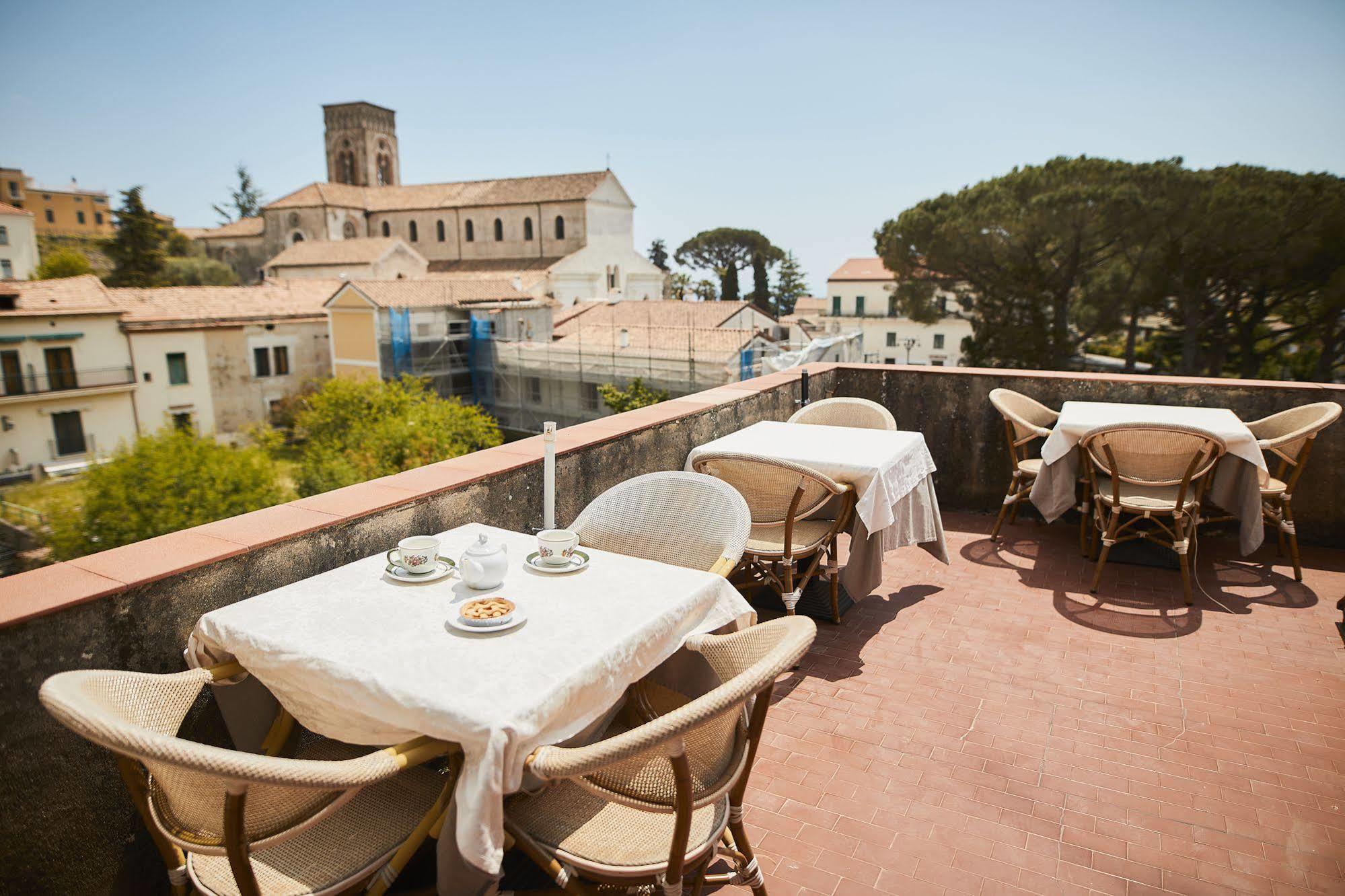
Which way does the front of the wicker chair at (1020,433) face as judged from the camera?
facing to the right of the viewer

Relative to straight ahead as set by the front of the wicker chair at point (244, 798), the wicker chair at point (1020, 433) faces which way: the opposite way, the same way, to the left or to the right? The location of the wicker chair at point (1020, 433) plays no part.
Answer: to the right

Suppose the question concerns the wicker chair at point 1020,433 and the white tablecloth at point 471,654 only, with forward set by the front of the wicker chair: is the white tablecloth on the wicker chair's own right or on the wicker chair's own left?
on the wicker chair's own right

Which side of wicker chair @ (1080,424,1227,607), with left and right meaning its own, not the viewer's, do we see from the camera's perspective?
back

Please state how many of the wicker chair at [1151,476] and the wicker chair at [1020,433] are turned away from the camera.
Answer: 1

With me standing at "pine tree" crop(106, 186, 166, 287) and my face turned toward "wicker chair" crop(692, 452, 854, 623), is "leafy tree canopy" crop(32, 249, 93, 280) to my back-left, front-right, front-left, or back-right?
back-right

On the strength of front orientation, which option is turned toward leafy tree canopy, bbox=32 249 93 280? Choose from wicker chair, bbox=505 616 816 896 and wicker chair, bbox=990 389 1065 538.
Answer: wicker chair, bbox=505 616 816 896

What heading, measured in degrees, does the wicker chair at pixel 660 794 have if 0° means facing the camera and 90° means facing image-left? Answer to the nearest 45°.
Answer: approximately 135°

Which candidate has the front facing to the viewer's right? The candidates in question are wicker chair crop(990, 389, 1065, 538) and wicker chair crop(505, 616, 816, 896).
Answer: wicker chair crop(990, 389, 1065, 538)

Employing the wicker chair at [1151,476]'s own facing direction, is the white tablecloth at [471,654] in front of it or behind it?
behind

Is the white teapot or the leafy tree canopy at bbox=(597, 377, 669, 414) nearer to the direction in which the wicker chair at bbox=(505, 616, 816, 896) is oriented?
the white teapot

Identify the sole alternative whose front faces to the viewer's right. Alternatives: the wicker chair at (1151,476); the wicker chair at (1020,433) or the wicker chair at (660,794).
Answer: the wicker chair at (1020,433)

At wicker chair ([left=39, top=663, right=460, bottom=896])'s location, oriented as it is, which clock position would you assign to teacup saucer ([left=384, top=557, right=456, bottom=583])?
The teacup saucer is roughly at 12 o'clock from the wicker chair.

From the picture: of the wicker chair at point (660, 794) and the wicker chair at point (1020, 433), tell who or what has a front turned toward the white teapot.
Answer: the wicker chair at point (660, 794)

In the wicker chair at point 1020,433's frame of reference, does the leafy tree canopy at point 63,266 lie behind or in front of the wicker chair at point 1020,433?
behind
